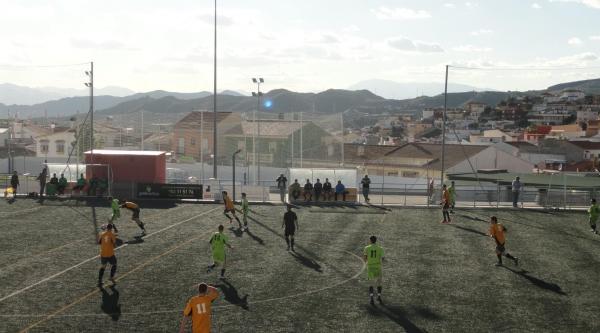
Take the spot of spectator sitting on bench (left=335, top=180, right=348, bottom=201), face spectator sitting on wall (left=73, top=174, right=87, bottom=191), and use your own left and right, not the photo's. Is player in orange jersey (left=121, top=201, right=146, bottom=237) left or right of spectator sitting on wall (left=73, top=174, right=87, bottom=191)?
left

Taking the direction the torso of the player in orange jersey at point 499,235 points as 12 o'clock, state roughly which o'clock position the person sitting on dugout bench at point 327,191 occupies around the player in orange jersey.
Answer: The person sitting on dugout bench is roughly at 2 o'clock from the player in orange jersey.

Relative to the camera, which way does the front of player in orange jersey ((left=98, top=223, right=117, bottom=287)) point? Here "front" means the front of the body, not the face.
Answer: away from the camera

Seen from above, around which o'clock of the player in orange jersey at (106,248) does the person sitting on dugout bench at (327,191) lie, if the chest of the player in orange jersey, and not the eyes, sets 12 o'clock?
The person sitting on dugout bench is roughly at 1 o'clock from the player in orange jersey.

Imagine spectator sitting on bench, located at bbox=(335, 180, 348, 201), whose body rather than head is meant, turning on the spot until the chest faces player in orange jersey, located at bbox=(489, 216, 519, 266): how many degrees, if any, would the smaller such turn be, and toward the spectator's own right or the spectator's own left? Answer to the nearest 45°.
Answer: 0° — they already face them

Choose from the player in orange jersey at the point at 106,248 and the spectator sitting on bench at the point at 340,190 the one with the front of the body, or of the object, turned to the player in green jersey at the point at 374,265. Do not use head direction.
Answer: the spectator sitting on bench

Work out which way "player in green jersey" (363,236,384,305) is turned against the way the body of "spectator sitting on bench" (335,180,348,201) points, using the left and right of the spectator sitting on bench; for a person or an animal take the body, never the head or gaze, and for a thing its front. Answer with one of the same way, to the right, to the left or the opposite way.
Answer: the opposite way

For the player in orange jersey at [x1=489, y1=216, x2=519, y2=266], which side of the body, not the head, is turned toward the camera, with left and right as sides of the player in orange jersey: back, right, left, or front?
left

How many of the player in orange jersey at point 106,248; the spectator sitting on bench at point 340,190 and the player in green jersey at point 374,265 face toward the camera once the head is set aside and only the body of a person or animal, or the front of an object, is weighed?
1

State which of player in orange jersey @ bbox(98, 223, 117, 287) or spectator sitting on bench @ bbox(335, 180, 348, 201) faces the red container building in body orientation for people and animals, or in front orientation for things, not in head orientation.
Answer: the player in orange jersey

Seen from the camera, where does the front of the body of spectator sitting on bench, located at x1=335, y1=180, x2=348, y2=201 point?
toward the camera

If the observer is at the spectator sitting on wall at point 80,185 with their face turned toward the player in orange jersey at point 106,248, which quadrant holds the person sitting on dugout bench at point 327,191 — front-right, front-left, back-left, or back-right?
front-left

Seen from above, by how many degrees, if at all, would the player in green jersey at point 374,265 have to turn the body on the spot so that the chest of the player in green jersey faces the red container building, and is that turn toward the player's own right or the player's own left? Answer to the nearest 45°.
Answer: approximately 45° to the player's own left

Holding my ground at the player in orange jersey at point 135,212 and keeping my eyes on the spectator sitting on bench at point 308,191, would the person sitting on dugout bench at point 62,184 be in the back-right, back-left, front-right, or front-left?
front-left

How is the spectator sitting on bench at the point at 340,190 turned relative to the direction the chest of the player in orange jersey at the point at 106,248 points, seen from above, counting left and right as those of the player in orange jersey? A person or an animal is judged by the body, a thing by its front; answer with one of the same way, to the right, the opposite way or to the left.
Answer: the opposite way
